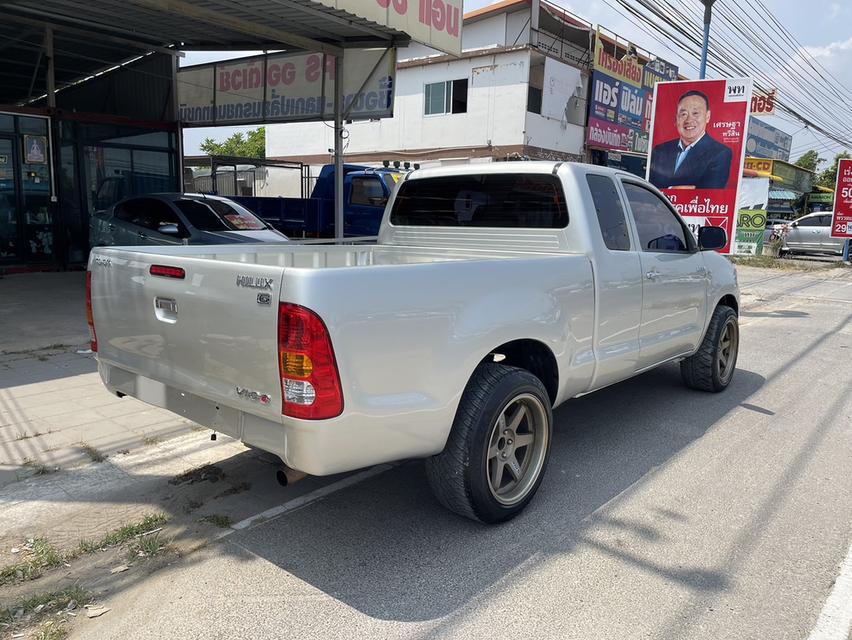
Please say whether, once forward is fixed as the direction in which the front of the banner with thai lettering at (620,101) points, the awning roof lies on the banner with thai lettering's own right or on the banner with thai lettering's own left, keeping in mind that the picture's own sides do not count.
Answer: on the banner with thai lettering's own right

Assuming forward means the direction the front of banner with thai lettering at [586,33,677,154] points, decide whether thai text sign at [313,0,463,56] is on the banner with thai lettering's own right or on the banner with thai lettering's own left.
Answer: on the banner with thai lettering's own right

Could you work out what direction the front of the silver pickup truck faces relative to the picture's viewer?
facing away from the viewer and to the right of the viewer

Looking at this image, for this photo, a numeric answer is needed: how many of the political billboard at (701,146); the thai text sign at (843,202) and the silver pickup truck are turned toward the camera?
2

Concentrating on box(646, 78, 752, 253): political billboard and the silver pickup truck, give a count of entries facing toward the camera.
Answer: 1

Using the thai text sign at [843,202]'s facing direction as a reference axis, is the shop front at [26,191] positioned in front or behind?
in front

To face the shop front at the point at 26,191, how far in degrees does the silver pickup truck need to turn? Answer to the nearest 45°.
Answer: approximately 90° to its left

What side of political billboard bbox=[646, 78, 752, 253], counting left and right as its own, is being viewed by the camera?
front

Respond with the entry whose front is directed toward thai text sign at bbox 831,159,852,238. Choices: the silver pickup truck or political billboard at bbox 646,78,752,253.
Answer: the silver pickup truck

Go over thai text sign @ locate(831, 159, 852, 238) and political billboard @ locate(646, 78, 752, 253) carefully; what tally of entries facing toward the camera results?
2

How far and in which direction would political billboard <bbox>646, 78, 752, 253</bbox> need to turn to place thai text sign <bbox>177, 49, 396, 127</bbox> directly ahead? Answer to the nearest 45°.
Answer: approximately 90° to its right

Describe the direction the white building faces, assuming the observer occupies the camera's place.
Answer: facing the viewer and to the right of the viewer

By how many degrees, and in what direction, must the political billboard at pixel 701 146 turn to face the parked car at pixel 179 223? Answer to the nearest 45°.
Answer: approximately 45° to its right

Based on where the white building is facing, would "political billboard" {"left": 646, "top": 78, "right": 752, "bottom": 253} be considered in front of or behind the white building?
in front

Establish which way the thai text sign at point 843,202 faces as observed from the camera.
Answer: facing the viewer
